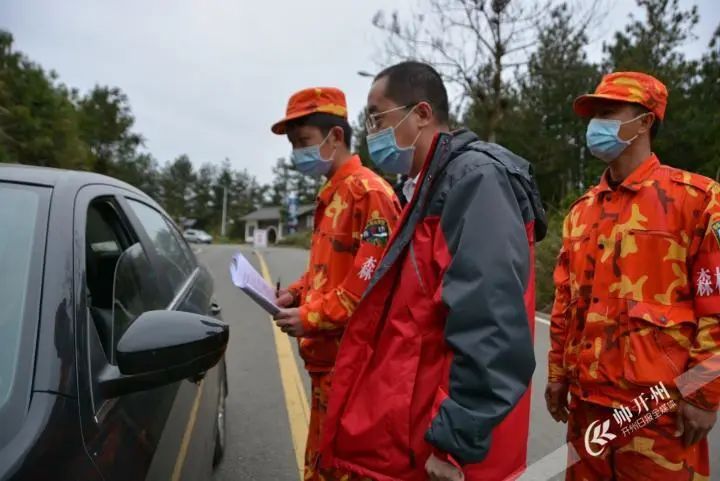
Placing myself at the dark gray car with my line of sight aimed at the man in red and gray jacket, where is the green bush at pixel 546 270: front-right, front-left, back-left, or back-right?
front-left

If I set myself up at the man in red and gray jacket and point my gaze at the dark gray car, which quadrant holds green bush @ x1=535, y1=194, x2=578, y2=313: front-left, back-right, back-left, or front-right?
back-right

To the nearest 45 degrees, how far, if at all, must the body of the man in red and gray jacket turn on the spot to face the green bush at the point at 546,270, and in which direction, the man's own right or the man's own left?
approximately 90° to the man's own right

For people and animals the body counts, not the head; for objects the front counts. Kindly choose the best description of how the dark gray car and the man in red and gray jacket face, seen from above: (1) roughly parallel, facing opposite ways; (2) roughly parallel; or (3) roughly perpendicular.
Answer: roughly perpendicular

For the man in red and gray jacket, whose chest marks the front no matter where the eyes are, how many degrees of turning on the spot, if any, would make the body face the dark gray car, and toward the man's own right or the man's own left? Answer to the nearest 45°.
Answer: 0° — they already face it

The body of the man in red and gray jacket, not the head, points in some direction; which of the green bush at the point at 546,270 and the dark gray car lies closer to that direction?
the dark gray car

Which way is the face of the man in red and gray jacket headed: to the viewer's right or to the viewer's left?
to the viewer's left

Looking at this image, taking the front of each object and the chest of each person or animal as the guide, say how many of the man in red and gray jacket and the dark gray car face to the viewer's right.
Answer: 0

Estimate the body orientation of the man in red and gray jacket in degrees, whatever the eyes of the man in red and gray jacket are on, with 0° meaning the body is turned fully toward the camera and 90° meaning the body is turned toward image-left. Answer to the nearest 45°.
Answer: approximately 90°
